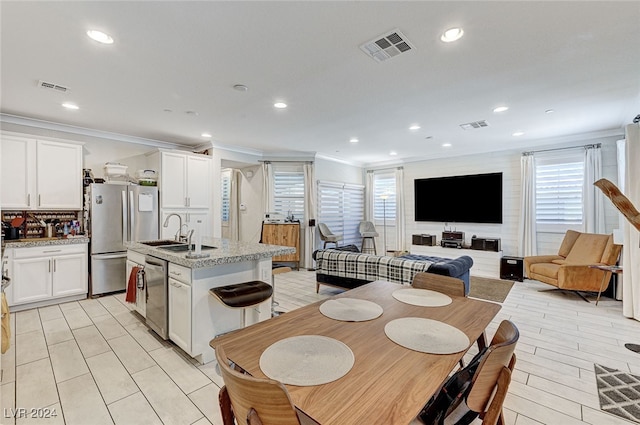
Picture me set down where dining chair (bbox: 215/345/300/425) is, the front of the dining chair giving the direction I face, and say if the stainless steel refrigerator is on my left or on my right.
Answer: on my left

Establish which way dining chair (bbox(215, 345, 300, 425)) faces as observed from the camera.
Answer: facing away from the viewer and to the right of the viewer

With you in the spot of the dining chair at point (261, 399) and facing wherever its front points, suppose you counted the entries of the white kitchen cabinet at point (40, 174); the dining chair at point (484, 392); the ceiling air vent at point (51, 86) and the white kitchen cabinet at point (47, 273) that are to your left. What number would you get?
3

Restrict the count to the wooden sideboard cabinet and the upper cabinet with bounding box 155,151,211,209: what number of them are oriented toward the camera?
2

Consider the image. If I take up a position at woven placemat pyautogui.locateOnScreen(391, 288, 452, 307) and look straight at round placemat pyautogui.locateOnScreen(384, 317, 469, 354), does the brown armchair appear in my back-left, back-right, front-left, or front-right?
back-left

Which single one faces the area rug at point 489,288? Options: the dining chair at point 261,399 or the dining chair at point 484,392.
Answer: the dining chair at point 261,399

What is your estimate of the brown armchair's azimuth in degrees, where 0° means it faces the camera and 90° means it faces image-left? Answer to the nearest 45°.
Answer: approximately 45°

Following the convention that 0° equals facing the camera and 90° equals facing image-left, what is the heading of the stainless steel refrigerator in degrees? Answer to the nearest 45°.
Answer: approximately 0°

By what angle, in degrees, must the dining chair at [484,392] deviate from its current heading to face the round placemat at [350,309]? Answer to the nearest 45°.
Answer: approximately 45° to its right

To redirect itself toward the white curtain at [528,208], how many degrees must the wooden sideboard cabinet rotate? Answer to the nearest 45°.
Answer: approximately 90° to its left

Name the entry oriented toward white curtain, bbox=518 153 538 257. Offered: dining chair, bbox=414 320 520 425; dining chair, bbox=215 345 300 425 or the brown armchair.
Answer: dining chair, bbox=215 345 300 425

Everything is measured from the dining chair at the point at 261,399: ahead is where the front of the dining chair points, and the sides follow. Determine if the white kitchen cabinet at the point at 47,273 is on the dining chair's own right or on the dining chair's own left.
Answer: on the dining chair's own left

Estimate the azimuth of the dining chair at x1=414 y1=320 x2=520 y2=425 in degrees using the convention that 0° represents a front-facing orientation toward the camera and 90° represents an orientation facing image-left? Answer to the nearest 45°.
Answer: approximately 90°

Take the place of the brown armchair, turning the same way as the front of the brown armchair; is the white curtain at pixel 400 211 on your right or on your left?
on your right
